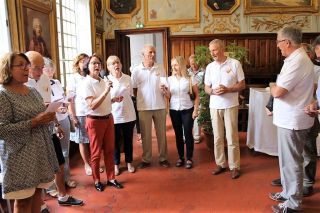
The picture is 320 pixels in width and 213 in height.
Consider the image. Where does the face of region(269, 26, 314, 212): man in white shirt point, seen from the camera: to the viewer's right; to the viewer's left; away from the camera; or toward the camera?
to the viewer's left

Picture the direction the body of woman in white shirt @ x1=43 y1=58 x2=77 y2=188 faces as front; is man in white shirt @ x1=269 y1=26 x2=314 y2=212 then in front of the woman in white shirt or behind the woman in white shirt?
in front

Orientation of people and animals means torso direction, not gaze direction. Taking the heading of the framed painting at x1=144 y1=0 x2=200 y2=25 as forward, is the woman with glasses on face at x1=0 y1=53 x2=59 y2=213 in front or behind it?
in front

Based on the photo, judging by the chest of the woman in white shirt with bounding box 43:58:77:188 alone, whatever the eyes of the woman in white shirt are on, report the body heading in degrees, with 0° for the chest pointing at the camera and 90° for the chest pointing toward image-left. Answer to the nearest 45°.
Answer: approximately 315°

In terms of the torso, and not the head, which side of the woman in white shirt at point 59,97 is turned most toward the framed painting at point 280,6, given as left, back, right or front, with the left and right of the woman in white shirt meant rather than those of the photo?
left

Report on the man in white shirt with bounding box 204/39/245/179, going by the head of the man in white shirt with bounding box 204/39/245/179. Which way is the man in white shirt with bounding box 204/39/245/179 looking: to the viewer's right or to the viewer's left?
to the viewer's left

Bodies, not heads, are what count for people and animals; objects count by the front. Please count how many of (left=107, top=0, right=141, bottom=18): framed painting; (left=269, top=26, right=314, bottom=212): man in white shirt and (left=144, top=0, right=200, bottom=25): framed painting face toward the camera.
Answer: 2

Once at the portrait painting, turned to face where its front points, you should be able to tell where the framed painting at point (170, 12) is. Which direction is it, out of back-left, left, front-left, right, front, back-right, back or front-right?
left

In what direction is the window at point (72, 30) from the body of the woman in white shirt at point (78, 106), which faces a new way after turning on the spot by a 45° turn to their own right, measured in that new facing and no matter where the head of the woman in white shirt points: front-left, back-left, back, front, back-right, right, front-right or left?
back
